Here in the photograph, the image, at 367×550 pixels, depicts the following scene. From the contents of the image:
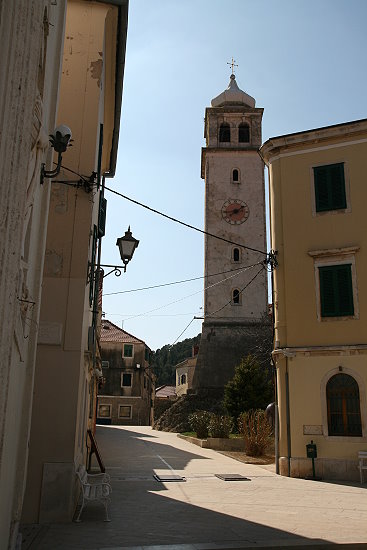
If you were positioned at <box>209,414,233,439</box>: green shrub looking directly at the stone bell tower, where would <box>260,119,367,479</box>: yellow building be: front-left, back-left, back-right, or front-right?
back-right

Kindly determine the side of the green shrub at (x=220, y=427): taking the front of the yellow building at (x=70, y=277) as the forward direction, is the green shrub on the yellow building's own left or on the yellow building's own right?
on the yellow building's own left

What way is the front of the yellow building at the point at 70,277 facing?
to the viewer's right

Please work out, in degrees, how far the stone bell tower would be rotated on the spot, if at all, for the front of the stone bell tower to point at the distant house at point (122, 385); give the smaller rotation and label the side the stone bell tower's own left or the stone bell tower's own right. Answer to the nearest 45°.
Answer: approximately 135° to the stone bell tower's own right

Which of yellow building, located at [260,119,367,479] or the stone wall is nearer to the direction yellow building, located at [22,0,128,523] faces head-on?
the yellow building

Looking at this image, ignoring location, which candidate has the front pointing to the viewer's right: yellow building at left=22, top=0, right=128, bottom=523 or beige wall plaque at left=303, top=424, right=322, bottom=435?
the yellow building

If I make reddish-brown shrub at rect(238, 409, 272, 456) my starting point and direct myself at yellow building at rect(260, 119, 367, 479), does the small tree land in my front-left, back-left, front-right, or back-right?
back-left

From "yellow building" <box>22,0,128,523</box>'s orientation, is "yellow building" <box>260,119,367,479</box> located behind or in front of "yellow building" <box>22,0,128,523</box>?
in front

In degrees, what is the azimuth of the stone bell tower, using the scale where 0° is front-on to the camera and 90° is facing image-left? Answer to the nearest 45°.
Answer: approximately 0°

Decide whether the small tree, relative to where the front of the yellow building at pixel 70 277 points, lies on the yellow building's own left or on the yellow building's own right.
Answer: on the yellow building's own left

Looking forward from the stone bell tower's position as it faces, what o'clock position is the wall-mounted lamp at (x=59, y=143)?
The wall-mounted lamp is roughly at 12 o'clock from the stone bell tower.
